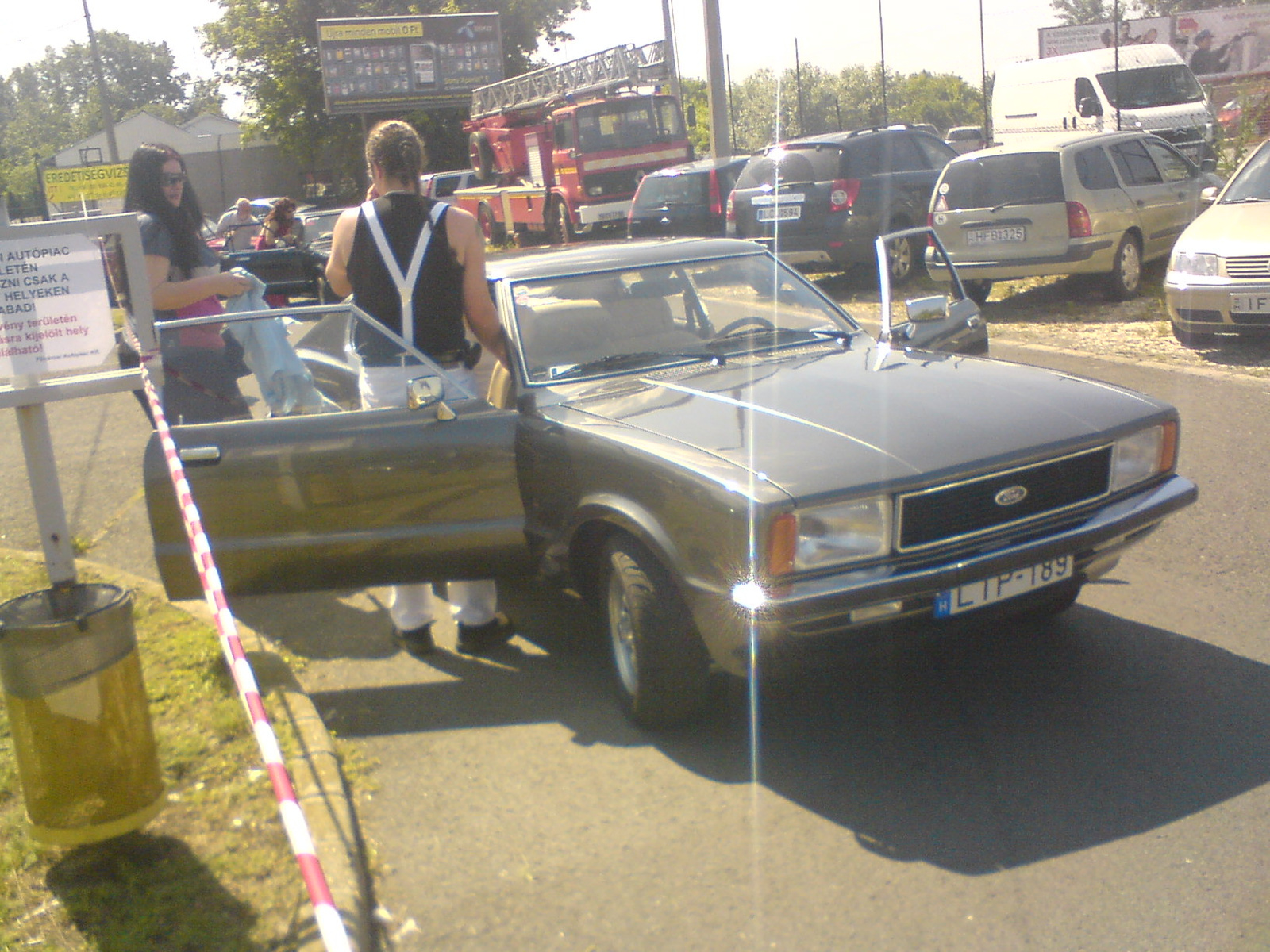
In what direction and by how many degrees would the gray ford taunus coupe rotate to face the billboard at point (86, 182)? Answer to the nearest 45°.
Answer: approximately 180°

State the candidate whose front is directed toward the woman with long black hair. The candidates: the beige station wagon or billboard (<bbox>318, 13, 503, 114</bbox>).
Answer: the billboard

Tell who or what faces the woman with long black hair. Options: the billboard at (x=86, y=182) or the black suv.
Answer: the billboard

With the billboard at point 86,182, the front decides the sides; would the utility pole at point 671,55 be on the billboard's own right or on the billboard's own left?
on the billboard's own left

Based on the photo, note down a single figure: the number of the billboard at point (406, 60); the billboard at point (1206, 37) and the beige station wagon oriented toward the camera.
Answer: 2

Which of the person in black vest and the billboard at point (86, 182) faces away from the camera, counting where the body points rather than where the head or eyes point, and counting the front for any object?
the person in black vest

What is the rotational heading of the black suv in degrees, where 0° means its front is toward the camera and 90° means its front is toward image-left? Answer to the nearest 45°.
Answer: approximately 225°

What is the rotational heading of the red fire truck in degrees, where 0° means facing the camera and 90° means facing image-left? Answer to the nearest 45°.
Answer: approximately 315°

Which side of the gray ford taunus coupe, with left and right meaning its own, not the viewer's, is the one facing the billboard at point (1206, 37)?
left

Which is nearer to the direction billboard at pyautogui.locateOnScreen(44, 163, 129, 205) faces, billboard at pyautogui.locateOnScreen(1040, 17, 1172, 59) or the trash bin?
the trash bin
